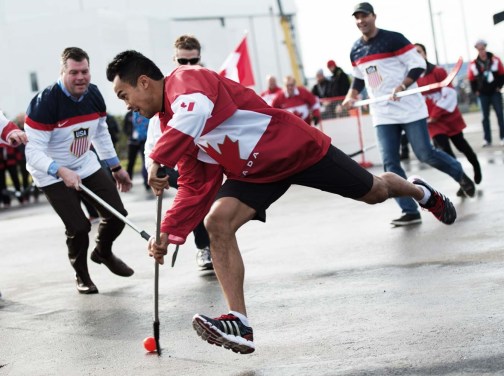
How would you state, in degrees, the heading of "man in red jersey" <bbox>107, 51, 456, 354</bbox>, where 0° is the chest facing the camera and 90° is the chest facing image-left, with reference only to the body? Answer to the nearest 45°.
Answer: approximately 90°

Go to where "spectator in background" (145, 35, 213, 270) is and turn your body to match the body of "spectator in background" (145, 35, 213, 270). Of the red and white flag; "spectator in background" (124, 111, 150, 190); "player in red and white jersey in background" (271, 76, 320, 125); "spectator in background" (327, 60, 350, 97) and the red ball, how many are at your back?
4

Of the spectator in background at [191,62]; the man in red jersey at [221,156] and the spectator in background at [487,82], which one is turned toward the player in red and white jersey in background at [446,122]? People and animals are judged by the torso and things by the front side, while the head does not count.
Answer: the spectator in background at [487,82]

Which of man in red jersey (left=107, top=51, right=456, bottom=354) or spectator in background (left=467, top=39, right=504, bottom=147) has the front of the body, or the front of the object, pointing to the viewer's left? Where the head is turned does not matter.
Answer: the man in red jersey

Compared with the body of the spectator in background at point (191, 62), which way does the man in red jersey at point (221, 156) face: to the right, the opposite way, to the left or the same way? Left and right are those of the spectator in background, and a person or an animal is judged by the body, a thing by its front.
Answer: to the right

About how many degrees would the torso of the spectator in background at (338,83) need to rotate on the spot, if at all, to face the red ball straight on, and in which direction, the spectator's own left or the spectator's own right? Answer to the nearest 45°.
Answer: approximately 45° to the spectator's own left

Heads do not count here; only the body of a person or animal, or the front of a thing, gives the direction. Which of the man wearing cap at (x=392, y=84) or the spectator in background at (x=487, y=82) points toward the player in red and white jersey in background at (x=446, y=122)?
the spectator in background at (x=487, y=82)

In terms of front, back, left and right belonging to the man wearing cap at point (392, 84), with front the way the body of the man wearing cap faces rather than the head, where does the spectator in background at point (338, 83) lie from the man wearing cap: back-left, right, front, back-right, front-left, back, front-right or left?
back-right
